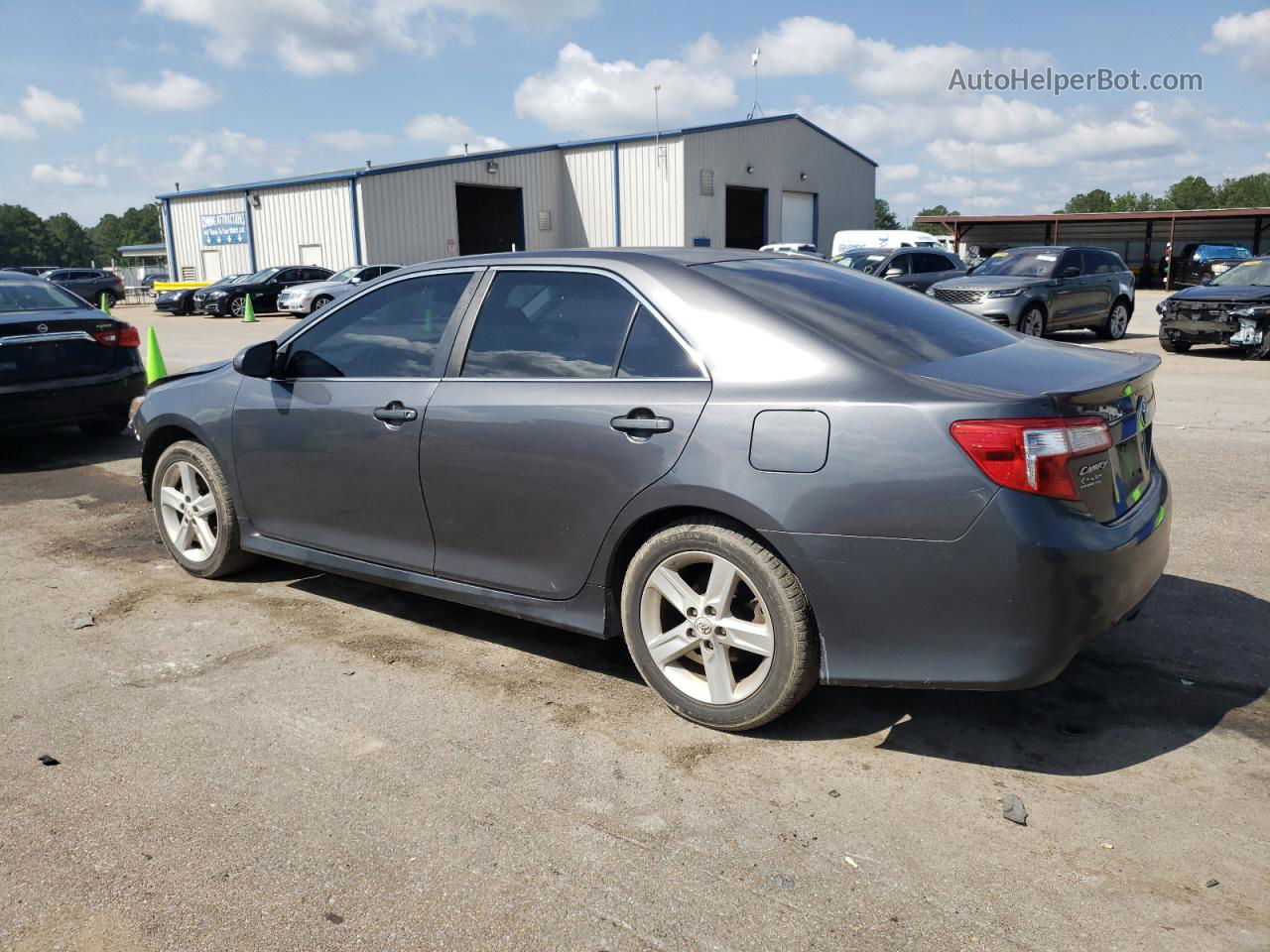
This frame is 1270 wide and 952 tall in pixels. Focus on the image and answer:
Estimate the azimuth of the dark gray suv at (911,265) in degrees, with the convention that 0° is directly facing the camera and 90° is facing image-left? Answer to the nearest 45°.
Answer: approximately 45°

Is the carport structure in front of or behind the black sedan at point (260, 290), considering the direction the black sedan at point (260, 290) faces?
behind

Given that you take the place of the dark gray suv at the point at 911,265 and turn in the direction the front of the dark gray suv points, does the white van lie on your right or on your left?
on your right

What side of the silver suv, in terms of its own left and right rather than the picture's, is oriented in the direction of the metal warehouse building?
right

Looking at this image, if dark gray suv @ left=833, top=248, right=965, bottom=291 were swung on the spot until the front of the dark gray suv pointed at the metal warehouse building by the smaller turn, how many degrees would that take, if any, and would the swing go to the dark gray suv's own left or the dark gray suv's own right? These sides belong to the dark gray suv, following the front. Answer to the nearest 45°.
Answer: approximately 90° to the dark gray suv's own right

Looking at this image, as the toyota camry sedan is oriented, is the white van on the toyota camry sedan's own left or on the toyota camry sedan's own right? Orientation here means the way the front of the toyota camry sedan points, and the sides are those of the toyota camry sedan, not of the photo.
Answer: on the toyota camry sedan's own right

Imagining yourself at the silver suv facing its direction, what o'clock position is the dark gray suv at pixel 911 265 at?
The dark gray suv is roughly at 3 o'clock from the silver suv.

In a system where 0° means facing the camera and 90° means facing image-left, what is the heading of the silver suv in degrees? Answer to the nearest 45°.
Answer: approximately 45°

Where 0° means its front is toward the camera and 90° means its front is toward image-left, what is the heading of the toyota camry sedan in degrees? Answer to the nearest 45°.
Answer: approximately 135°

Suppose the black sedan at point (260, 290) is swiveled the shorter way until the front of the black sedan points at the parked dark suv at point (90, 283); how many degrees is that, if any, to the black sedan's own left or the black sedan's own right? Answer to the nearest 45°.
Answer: approximately 90° to the black sedan's own right

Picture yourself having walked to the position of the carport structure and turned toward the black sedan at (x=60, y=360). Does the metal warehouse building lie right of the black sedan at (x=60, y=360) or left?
right
